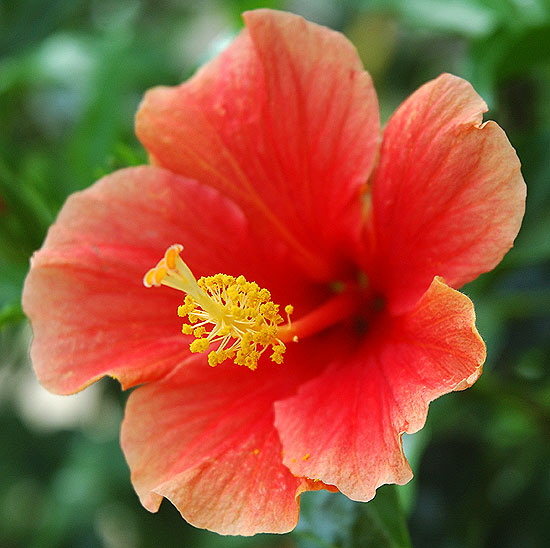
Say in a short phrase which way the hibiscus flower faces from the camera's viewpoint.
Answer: facing the viewer and to the left of the viewer
